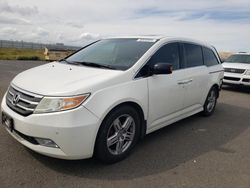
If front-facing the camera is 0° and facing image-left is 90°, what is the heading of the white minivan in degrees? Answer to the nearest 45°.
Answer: approximately 45°

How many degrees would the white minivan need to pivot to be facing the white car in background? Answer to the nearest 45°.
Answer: approximately 180°
